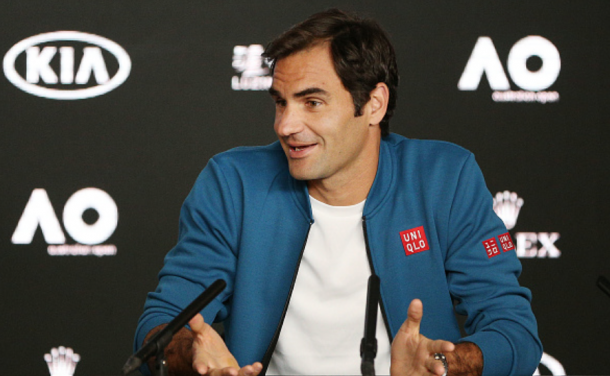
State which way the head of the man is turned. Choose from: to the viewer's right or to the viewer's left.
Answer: to the viewer's left

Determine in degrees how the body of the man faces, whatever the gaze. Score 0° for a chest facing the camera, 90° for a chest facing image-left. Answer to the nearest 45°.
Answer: approximately 0°

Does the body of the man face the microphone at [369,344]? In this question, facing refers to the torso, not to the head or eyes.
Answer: yes

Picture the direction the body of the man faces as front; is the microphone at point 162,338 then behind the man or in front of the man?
in front
